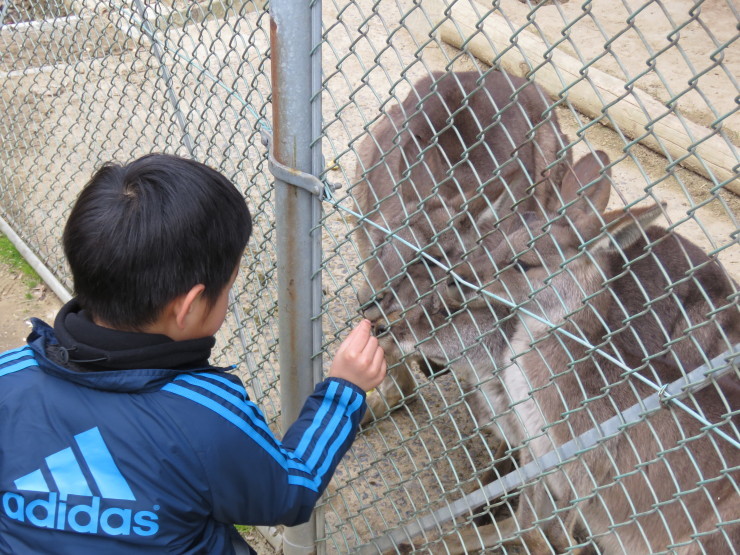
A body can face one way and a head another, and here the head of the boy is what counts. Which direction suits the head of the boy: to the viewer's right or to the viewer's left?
to the viewer's right

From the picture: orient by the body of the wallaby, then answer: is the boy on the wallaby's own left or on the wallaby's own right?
on the wallaby's own left

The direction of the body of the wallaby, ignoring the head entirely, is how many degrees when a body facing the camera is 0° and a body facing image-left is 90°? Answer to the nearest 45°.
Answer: approximately 90°
